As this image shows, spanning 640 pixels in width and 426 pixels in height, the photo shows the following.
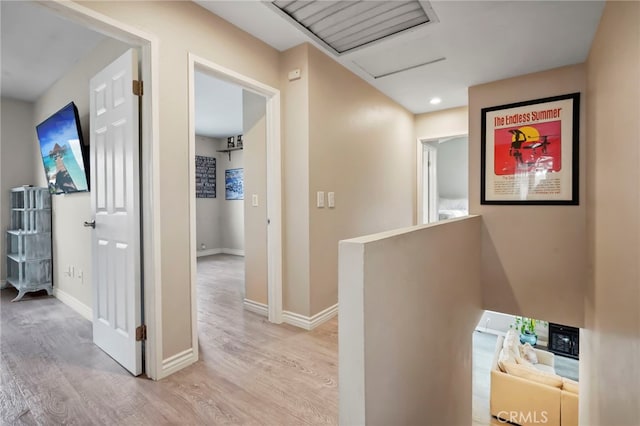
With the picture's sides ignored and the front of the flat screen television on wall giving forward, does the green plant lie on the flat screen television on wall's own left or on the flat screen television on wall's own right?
on the flat screen television on wall's own left

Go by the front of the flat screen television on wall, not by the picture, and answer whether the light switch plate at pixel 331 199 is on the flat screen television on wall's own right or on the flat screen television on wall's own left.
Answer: on the flat screen television on wall's own left

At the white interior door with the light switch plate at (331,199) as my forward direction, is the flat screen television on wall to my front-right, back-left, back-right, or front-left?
back-left

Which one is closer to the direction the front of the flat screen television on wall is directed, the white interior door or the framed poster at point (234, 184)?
the white interior door

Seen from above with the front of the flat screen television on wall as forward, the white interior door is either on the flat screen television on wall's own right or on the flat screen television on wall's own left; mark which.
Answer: on the flat screen television on wall's own left
